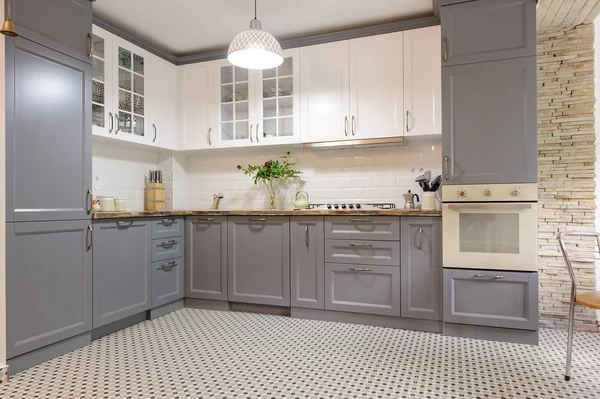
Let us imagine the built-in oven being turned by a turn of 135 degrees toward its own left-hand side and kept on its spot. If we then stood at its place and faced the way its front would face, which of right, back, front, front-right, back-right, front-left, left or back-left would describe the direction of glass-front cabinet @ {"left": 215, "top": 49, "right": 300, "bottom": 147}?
back-left

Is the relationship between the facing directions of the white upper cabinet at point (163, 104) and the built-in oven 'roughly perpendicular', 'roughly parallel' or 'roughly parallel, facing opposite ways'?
roughly perpendicular

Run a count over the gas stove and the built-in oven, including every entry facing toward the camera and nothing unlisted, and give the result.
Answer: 2

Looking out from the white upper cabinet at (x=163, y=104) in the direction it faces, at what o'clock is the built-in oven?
The built-in oven is roughly at 12 o'clock from the white upper cabinet.

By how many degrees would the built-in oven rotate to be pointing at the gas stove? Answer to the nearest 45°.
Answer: approximately 90° to its right

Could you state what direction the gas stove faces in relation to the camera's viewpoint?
facing the viewer

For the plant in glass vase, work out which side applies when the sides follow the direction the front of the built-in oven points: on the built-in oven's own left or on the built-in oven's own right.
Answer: on the built-in oven's own right

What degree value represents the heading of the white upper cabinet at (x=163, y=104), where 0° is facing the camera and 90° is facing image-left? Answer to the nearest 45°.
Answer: approximately 315°

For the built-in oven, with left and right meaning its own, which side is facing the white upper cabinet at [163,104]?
right

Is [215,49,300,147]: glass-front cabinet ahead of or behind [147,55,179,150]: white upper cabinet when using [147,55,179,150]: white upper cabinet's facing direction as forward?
ahead

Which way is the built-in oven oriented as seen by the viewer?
toward the camera

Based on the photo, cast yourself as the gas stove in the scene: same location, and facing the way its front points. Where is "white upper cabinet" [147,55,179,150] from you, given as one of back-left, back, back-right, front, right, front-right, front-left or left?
right
